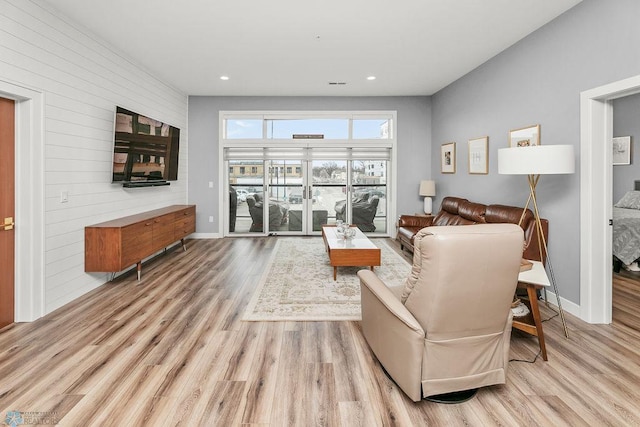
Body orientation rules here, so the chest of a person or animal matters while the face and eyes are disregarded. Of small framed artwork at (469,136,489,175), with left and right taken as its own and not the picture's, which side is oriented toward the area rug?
front

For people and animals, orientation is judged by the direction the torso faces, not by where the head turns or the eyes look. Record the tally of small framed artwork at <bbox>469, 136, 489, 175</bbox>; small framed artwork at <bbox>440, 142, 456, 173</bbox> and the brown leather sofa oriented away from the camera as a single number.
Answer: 0

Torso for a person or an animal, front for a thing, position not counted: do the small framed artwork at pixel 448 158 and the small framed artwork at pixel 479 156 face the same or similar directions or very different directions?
same or similar directions

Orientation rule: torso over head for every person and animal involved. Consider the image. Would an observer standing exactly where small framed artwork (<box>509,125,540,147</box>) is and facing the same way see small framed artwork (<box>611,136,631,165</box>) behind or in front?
behind

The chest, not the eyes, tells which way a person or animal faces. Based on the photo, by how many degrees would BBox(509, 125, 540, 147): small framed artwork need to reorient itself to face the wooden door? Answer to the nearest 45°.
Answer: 0° — it already faces it

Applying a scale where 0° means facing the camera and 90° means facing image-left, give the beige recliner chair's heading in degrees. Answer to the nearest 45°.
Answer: approximately 135°

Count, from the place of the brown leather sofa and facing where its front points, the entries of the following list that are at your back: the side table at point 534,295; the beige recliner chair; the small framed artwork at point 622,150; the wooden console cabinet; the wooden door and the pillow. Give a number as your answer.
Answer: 2

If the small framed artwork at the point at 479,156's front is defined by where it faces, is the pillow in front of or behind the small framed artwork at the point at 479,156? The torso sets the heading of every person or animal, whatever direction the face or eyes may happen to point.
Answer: behind

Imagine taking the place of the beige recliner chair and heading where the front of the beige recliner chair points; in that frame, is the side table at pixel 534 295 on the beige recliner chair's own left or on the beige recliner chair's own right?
on the beige recliner chair's own right

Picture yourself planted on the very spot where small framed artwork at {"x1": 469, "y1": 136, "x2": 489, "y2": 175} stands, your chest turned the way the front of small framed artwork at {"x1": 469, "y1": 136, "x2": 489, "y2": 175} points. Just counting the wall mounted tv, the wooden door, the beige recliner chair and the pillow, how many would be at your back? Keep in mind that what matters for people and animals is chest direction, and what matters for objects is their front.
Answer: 1

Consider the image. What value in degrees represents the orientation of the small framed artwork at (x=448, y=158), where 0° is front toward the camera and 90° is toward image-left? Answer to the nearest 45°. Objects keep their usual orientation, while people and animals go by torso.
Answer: approximately 45°

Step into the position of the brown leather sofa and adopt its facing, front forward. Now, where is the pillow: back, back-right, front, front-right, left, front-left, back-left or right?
back

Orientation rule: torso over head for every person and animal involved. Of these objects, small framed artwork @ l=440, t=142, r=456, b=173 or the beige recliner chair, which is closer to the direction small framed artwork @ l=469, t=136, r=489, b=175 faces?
the beige recliner chair

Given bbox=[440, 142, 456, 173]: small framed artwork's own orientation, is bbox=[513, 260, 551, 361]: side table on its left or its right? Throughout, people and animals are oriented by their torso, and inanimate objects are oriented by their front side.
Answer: on its left

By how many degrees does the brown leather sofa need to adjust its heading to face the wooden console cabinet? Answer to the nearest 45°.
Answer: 0° — it already faces it
